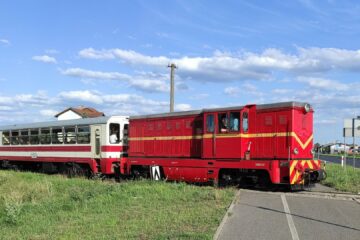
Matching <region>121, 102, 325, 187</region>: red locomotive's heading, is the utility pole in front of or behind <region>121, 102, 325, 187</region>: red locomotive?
behind

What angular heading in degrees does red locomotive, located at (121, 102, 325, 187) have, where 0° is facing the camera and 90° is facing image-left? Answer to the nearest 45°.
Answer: approximately 315°

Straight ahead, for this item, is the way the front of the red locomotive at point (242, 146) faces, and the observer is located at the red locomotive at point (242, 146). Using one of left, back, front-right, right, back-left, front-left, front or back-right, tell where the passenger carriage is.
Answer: back
